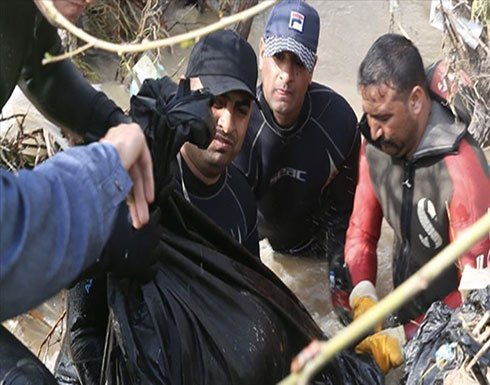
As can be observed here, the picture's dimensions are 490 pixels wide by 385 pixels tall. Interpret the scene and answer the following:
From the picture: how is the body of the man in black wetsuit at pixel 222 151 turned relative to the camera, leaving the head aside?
toward the camera

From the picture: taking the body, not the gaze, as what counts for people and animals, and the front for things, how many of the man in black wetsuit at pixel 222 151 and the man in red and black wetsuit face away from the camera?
0

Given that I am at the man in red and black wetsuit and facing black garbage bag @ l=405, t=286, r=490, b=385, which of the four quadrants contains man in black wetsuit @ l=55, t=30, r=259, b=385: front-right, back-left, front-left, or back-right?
front-right

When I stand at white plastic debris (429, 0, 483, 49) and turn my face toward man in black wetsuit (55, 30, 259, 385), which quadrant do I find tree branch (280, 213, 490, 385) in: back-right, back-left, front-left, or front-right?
front-left

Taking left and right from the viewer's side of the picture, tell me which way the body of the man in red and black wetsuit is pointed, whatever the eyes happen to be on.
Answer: facing the viewer and to the left of the viewer

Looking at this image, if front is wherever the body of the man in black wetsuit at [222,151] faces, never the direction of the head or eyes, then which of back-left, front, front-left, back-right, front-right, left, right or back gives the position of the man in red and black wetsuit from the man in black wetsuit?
left

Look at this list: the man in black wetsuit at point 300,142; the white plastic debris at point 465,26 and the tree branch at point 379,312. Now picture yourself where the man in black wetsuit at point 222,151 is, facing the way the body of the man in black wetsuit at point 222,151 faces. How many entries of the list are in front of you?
1

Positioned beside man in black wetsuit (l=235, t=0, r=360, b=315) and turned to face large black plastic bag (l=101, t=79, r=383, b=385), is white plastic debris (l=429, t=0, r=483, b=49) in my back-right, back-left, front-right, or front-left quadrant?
back-left

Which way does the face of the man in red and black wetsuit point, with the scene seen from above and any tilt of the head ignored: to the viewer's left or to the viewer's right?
to the viewer's left

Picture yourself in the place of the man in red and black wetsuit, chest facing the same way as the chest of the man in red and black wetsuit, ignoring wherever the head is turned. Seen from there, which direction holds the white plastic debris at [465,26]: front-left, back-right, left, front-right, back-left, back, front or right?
back-right
